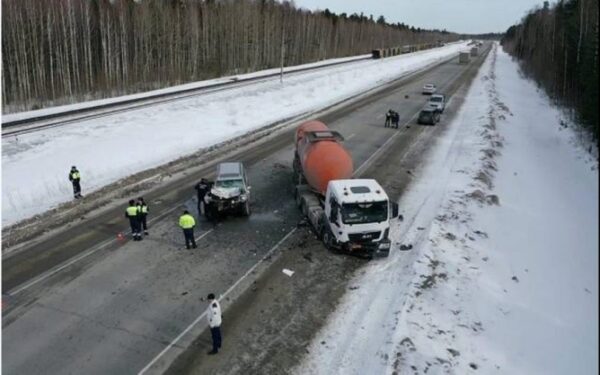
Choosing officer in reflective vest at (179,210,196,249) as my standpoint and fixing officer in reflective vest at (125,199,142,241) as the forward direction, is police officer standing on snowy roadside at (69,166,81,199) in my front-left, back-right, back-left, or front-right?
front-right

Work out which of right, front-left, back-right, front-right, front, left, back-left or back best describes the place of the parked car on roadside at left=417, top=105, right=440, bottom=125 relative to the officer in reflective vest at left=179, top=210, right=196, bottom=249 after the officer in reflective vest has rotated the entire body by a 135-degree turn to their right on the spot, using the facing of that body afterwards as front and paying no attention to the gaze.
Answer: left

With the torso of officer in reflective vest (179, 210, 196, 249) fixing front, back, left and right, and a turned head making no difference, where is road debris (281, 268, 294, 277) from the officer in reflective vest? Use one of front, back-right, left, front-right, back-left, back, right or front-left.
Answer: back-right

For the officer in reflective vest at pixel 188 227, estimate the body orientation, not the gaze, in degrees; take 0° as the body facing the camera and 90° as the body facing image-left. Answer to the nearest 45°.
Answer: approximately 180°

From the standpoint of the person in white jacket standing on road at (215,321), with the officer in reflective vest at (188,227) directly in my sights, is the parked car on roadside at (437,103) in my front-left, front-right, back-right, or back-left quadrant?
front-right

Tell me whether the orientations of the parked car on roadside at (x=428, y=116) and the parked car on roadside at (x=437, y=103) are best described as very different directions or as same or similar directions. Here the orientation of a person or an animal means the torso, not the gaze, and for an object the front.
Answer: same or similar directions

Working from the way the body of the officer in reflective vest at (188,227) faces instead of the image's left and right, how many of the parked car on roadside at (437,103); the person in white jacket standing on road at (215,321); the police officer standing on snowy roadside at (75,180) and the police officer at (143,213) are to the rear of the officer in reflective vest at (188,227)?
1

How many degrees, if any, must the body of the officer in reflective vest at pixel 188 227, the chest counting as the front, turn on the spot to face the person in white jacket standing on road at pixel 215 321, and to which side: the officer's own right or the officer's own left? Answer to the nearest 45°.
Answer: approximately 180°

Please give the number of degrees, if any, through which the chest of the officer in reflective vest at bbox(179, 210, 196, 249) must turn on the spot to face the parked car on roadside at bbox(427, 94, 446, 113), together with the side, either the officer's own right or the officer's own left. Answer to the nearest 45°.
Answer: approximately 45° to the officer's own right
